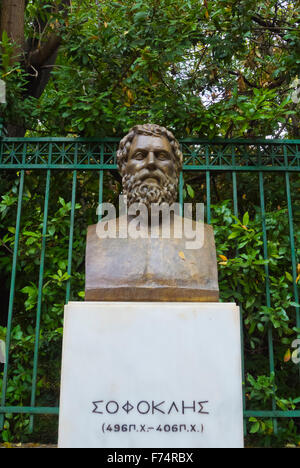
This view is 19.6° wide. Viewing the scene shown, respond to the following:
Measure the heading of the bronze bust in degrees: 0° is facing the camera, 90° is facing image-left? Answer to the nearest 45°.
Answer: approximately 0°
